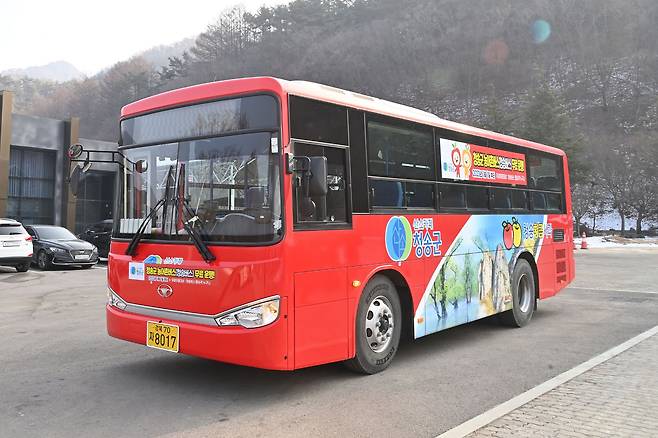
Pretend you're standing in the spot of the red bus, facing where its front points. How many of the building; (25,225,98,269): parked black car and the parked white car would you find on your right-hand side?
3

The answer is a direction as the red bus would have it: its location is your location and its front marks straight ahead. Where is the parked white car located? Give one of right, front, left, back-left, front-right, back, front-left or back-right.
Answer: right

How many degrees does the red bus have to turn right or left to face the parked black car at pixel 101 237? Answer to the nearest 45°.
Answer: approximately 90° to its right

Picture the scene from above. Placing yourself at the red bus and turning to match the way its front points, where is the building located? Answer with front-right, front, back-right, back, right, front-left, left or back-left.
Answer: right

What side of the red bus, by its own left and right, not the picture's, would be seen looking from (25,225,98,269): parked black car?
right

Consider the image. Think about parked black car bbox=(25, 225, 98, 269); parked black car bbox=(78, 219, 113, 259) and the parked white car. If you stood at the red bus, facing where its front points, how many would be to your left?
0
